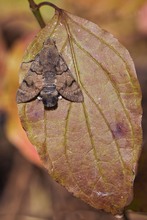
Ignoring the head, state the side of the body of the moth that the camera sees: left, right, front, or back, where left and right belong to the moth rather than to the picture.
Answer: back
